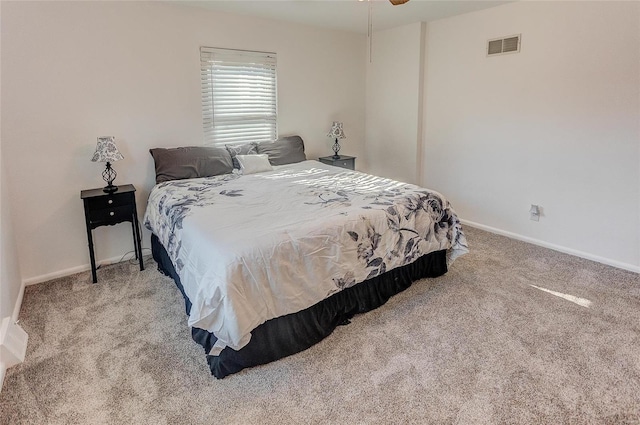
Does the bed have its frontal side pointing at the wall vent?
no

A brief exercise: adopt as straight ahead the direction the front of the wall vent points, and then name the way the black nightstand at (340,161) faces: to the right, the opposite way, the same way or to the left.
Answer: to the left

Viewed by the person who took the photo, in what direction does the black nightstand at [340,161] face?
facing the viewer and to the right of the viewer

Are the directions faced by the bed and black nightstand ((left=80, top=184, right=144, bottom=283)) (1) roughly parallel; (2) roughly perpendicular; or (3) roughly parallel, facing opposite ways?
roughly parallel

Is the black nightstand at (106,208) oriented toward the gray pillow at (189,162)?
no

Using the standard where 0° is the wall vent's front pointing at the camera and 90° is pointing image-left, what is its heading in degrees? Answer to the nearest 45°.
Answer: approximately 45°

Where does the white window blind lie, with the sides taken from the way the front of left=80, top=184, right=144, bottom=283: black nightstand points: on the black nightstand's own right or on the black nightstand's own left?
on the black nightstand's own left

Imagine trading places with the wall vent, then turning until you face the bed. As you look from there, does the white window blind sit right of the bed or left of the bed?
right

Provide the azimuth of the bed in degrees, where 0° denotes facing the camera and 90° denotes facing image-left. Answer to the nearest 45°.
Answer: approximately 315°

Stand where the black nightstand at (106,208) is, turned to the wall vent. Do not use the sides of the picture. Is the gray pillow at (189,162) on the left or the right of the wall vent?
left

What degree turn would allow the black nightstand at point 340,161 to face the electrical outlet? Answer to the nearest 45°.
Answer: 0° — it already faces it

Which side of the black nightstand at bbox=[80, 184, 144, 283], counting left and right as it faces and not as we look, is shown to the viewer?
front

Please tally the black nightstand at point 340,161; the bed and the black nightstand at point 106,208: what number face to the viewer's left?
0

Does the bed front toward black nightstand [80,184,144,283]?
no

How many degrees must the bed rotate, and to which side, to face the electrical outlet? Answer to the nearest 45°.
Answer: approximately 90° to its left

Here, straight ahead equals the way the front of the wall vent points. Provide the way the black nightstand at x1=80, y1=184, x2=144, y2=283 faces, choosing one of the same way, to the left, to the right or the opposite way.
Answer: to the left

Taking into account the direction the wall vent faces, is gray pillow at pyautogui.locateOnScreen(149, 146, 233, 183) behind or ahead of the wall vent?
ahead
